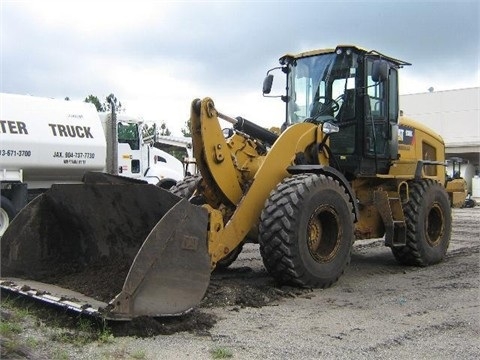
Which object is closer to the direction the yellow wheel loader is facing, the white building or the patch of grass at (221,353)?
the patch of grass

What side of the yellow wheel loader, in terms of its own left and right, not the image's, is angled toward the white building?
back

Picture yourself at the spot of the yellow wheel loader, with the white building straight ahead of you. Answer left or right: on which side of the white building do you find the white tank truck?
left

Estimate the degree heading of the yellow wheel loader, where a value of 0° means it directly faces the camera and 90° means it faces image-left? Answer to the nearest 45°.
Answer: approximately 45°

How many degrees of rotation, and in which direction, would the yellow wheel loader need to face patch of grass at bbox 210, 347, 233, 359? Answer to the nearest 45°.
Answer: approximately 45° to its left
